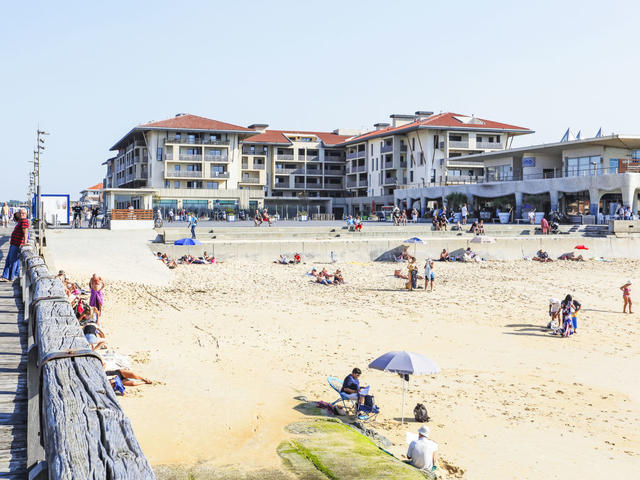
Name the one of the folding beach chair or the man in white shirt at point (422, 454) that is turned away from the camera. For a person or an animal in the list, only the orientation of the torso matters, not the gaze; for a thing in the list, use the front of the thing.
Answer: the man in white shirt

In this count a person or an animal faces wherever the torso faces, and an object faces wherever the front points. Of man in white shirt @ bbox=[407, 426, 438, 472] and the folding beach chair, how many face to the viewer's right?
1

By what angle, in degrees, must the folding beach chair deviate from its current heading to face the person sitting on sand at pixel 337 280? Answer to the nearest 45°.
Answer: approximately 90° to its left

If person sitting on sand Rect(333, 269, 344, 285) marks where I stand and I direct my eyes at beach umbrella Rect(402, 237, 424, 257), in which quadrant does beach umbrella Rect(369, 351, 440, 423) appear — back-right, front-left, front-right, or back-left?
back-right

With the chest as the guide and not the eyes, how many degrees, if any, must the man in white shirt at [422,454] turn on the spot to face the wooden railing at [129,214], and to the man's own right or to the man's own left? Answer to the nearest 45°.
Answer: approximately 45° to the man's own left

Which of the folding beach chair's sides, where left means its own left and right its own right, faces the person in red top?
back

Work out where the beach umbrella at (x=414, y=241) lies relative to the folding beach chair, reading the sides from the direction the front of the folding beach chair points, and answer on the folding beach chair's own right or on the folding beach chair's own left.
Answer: on the folding beach chair's own left

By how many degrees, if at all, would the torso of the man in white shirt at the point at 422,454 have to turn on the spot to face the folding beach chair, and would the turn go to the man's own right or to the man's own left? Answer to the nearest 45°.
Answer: approximately 45° to the man's own left

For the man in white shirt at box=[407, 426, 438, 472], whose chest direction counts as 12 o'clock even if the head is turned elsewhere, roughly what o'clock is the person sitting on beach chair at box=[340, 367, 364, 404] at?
The person sitting on beach chair is roughly at 11 o'clock from the man in white shirt.

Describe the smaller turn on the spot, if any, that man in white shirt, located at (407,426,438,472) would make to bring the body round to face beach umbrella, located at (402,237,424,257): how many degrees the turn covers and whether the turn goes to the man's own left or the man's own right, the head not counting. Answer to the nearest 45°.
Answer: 0° — they already face it

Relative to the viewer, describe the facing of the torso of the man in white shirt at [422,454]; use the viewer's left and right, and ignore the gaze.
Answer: facing away from the viewer
